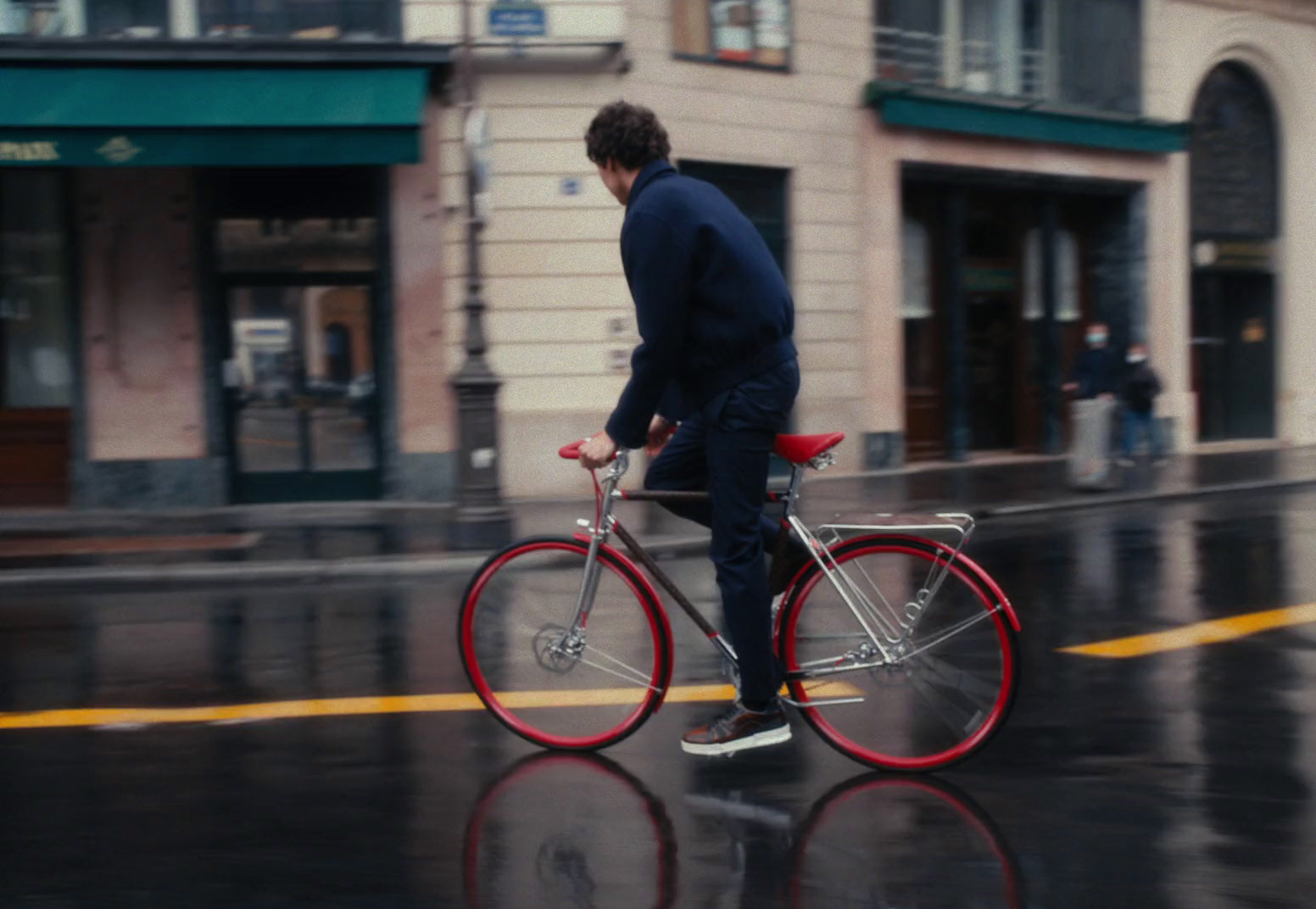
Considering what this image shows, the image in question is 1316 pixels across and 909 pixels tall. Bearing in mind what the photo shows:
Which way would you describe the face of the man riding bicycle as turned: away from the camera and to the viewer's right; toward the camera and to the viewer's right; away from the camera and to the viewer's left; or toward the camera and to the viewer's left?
away from the camera and to the viewer's left

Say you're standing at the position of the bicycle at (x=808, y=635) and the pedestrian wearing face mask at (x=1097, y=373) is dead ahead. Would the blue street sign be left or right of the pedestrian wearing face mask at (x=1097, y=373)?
left

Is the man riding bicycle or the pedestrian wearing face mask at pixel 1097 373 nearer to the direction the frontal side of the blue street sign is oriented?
the man riding bicycle

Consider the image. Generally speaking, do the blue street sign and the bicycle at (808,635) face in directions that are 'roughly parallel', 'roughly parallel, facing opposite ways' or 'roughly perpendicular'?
roughly perpendicular

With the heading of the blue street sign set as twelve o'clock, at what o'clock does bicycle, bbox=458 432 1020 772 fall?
The bicycle is roughly at 12 o'clock from the blue street sign.

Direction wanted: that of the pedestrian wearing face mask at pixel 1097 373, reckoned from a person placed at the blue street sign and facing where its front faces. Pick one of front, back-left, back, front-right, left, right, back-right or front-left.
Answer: left

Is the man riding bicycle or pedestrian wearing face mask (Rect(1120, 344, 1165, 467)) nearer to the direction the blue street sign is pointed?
the man riding bicycle

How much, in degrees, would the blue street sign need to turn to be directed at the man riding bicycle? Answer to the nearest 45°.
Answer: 0° — it already faces them

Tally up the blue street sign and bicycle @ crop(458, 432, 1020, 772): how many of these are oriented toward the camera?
1

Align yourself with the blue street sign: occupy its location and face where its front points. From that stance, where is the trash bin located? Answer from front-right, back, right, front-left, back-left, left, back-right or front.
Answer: left

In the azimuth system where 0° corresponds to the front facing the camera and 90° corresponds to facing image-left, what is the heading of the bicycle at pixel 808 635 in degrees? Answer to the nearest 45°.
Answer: approximately 90°

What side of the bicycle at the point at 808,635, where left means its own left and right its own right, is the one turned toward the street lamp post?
right

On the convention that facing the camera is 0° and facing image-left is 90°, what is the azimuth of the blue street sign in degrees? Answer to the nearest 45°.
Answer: approximately 0°

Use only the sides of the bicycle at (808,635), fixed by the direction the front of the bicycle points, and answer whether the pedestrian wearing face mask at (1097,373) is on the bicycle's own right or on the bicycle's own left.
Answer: on the bicycle's own right

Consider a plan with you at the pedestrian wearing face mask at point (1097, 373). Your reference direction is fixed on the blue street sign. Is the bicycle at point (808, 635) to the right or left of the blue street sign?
left
